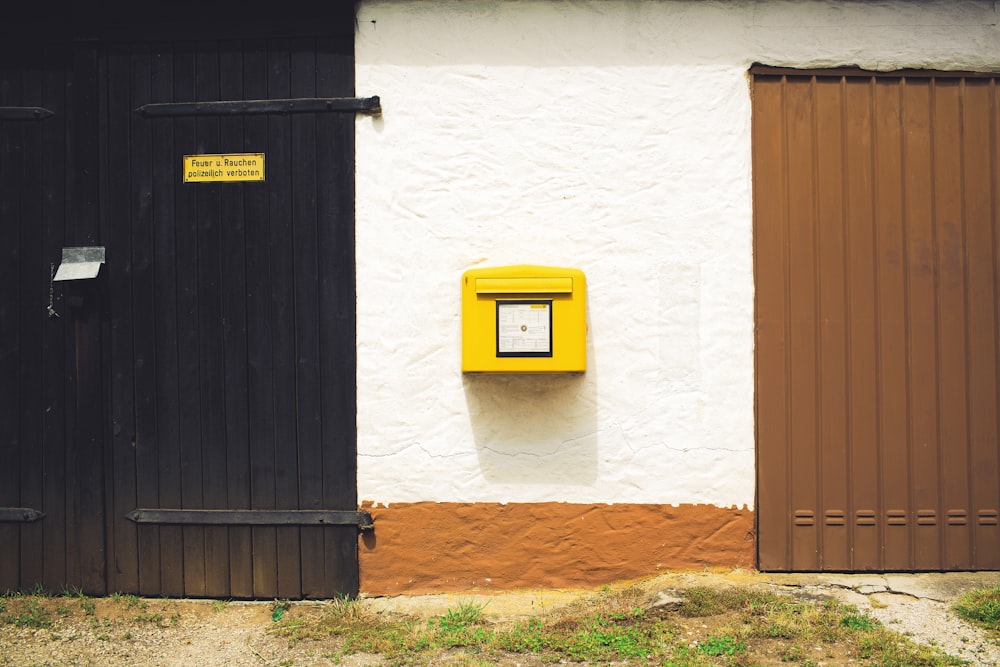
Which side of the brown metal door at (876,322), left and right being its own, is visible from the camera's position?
front
